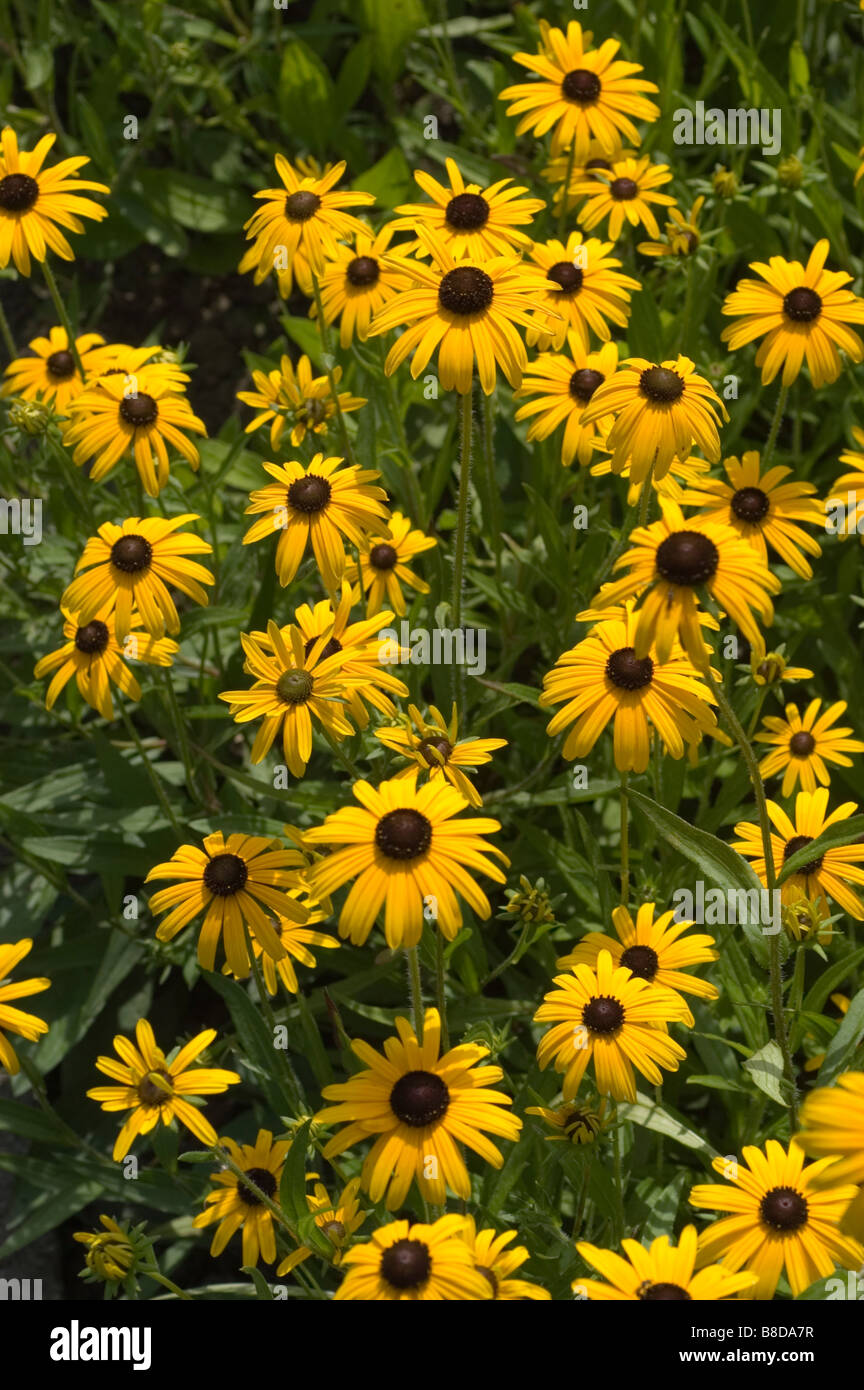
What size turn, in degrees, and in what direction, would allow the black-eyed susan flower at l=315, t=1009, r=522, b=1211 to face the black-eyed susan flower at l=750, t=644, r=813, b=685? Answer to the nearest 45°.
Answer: approximately 135° to its left

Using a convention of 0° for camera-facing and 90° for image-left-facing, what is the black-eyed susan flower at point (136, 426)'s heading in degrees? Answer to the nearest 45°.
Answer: approximately 0°

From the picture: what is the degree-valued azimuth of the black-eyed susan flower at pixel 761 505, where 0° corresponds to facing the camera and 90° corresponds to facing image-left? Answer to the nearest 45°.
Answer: approximately 0°

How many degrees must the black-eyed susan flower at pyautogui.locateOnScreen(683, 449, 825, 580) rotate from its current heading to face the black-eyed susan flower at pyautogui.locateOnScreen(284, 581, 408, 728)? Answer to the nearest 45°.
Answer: approximately 45° to its right

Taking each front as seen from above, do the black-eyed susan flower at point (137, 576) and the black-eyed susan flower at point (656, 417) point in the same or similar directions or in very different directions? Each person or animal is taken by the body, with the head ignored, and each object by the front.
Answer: same or similar directions

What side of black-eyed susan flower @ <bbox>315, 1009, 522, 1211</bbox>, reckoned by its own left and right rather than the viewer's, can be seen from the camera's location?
front
